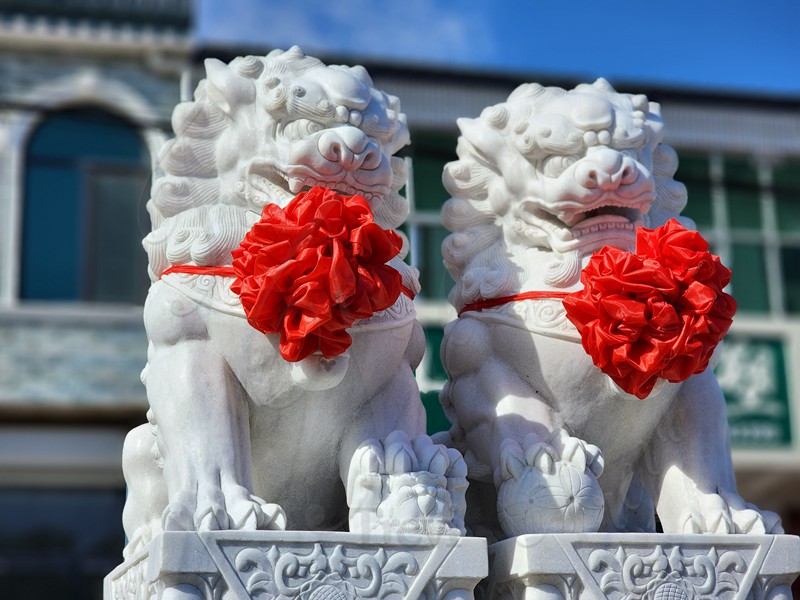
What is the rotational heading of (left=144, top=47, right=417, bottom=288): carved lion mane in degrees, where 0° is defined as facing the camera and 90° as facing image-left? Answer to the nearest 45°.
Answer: approximately 315°

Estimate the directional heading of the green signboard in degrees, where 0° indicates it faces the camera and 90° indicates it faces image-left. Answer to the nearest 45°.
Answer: approximately 0°

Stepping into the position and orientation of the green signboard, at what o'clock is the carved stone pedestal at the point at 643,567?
The carved stone pedestal is roughly at 12 o'clock from the green signboard.

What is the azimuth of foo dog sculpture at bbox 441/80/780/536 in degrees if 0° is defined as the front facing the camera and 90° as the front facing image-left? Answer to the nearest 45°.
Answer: approximately 315°

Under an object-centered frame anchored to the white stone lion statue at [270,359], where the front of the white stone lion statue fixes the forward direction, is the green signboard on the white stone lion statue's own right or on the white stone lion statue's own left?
on the white stone lion statue's own left
